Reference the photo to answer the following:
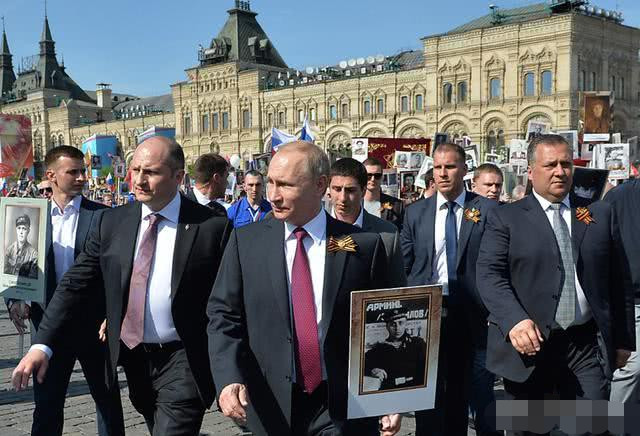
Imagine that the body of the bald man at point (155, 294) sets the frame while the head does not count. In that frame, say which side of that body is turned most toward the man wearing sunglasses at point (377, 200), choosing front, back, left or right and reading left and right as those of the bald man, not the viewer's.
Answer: back

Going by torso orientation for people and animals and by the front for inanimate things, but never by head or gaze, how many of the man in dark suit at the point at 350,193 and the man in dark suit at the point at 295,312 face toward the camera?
2

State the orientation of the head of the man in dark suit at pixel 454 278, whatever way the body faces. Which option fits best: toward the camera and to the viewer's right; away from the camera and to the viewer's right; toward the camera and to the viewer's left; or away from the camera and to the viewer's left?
toward the camera and to the viewer's left

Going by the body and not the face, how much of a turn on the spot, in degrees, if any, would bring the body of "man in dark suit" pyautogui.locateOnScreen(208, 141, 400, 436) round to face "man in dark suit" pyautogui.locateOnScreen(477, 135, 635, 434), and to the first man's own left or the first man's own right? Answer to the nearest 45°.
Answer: approximately 135° to the first man's own left

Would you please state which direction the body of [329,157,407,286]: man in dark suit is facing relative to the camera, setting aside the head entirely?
toward the camera

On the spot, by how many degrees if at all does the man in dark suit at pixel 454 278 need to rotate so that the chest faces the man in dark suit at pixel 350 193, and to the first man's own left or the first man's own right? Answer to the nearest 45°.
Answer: approximately 90° to the first man's own right

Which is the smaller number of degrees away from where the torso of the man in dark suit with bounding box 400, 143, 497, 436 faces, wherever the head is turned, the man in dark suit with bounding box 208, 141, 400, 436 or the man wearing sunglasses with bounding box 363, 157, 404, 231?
the man in dark suit

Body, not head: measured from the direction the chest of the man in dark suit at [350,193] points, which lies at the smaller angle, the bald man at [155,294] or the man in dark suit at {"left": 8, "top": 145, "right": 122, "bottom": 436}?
the bald man

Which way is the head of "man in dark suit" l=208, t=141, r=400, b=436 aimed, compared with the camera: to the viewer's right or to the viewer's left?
to the viewer's left

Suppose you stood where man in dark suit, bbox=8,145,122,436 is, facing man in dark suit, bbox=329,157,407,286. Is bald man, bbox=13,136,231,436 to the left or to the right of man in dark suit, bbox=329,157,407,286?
right

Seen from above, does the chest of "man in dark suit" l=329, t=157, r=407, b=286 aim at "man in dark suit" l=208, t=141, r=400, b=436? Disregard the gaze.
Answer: yes

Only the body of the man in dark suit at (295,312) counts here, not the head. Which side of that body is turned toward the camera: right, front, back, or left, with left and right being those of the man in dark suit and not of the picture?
front

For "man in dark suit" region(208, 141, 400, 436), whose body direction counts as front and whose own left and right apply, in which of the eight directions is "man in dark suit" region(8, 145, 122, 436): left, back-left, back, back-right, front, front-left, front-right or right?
back-right
